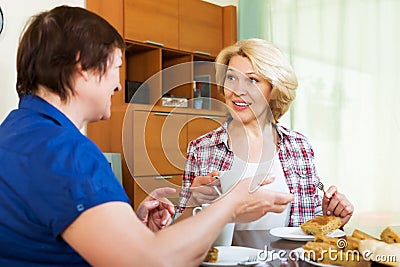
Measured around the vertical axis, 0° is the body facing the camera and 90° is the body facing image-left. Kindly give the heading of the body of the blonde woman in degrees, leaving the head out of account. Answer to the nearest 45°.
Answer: approximately 0°

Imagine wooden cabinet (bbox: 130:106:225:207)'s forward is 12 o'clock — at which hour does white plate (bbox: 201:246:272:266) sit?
The white plate is roughly at 1 o'clock from the wooden cabinet.

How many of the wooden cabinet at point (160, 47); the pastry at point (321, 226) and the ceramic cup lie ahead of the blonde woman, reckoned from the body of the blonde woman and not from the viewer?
2

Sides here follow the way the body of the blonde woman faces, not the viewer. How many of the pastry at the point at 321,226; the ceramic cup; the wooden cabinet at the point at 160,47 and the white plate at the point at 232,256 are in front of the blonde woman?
3

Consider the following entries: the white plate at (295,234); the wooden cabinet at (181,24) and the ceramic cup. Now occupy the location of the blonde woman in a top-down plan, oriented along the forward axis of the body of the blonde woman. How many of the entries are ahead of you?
2
